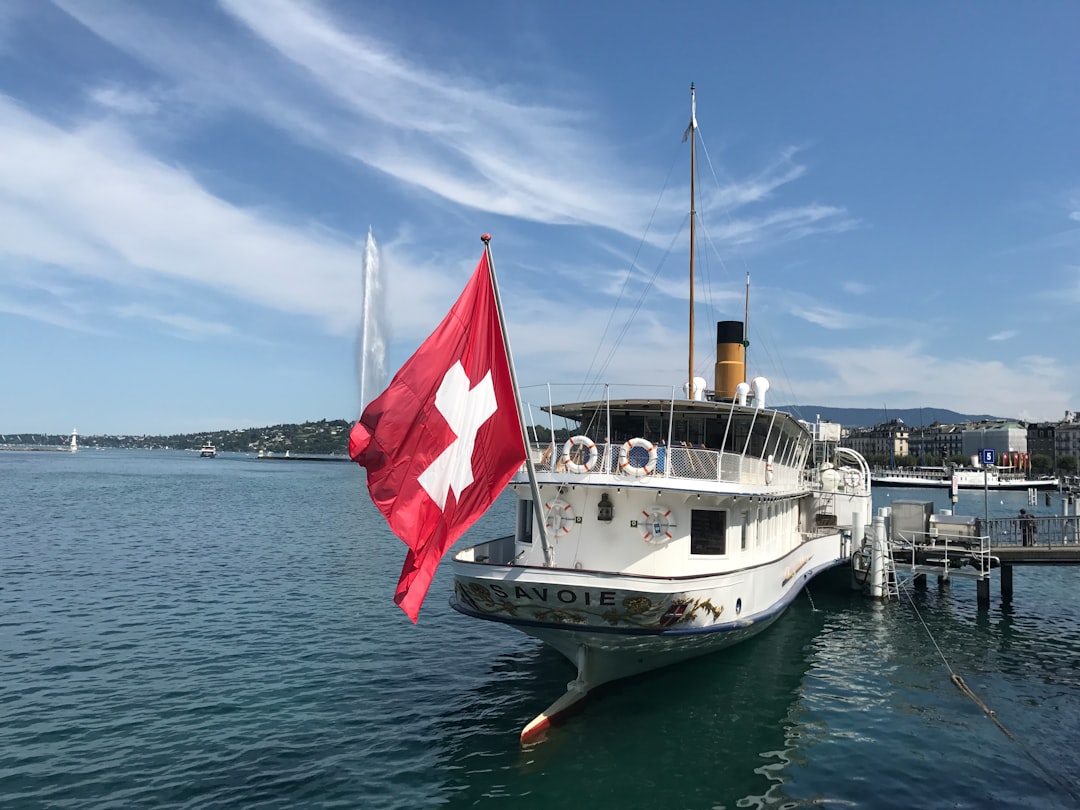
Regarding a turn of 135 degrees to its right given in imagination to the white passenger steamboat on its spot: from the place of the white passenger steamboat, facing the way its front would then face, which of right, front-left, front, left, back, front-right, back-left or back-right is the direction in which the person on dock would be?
back-left

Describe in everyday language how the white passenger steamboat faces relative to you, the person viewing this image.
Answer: facing away from the viewer and to the right of the viewer
